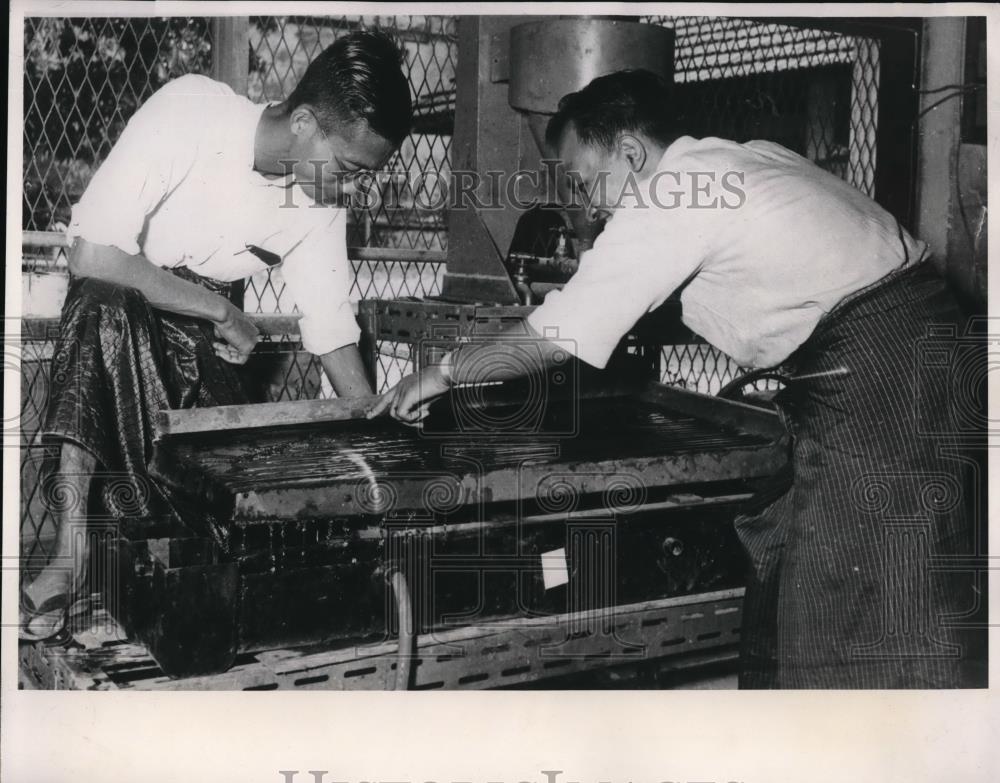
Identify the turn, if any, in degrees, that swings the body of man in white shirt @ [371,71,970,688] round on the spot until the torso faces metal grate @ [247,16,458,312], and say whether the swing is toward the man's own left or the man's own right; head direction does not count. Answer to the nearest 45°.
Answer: approximately 45° to the man's own right

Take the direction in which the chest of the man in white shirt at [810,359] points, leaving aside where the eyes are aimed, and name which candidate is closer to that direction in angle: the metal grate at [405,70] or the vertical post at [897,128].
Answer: the metal grate

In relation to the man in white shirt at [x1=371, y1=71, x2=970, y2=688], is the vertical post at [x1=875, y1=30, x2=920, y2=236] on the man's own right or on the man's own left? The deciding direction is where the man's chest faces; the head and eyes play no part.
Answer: on the man's own right

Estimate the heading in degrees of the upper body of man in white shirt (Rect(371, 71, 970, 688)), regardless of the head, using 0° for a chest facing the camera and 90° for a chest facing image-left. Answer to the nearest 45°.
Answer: approximately 90°

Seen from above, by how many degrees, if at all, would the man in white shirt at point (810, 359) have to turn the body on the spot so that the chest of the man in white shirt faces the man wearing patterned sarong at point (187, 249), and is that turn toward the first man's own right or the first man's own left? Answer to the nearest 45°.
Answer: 0° — they already face them

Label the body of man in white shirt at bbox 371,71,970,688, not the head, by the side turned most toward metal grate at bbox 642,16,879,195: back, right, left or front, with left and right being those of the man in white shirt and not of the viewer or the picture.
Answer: right
